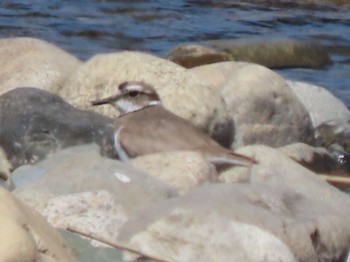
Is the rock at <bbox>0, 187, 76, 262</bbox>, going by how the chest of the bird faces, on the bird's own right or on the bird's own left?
on the bird's own left

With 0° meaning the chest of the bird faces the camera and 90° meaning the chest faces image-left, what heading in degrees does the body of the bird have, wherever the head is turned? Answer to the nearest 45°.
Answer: approximately 90°

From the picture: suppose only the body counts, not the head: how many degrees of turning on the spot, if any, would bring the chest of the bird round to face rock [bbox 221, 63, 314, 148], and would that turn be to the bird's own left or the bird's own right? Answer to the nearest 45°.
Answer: approximately 135° to the bird's own right

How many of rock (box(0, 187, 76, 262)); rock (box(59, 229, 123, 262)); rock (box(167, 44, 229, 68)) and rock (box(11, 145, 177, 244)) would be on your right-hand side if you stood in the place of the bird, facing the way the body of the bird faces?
1

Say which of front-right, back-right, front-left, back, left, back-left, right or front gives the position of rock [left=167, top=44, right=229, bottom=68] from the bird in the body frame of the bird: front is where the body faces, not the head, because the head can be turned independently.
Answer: right

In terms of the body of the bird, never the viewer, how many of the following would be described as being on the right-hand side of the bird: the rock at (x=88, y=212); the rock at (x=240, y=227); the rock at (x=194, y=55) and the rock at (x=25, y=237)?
1

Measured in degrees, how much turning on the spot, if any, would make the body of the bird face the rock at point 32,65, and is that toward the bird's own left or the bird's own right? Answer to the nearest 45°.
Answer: approximately 45° to the bird's own right

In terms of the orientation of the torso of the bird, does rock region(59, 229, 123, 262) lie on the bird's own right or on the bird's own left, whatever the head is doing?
on the bird's own left

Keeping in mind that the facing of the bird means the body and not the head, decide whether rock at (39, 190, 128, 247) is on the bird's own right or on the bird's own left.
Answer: on the bird's own left

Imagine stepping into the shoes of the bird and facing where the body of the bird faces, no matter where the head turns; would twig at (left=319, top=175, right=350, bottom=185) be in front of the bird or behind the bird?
behind

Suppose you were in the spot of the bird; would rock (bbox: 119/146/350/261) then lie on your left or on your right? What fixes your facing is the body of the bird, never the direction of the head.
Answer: on your left

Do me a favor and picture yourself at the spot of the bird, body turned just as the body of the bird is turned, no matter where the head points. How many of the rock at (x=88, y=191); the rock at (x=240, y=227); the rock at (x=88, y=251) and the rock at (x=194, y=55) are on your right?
1

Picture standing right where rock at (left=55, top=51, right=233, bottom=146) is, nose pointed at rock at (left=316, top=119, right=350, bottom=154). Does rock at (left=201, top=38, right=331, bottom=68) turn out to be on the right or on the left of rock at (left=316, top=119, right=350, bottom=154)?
left
